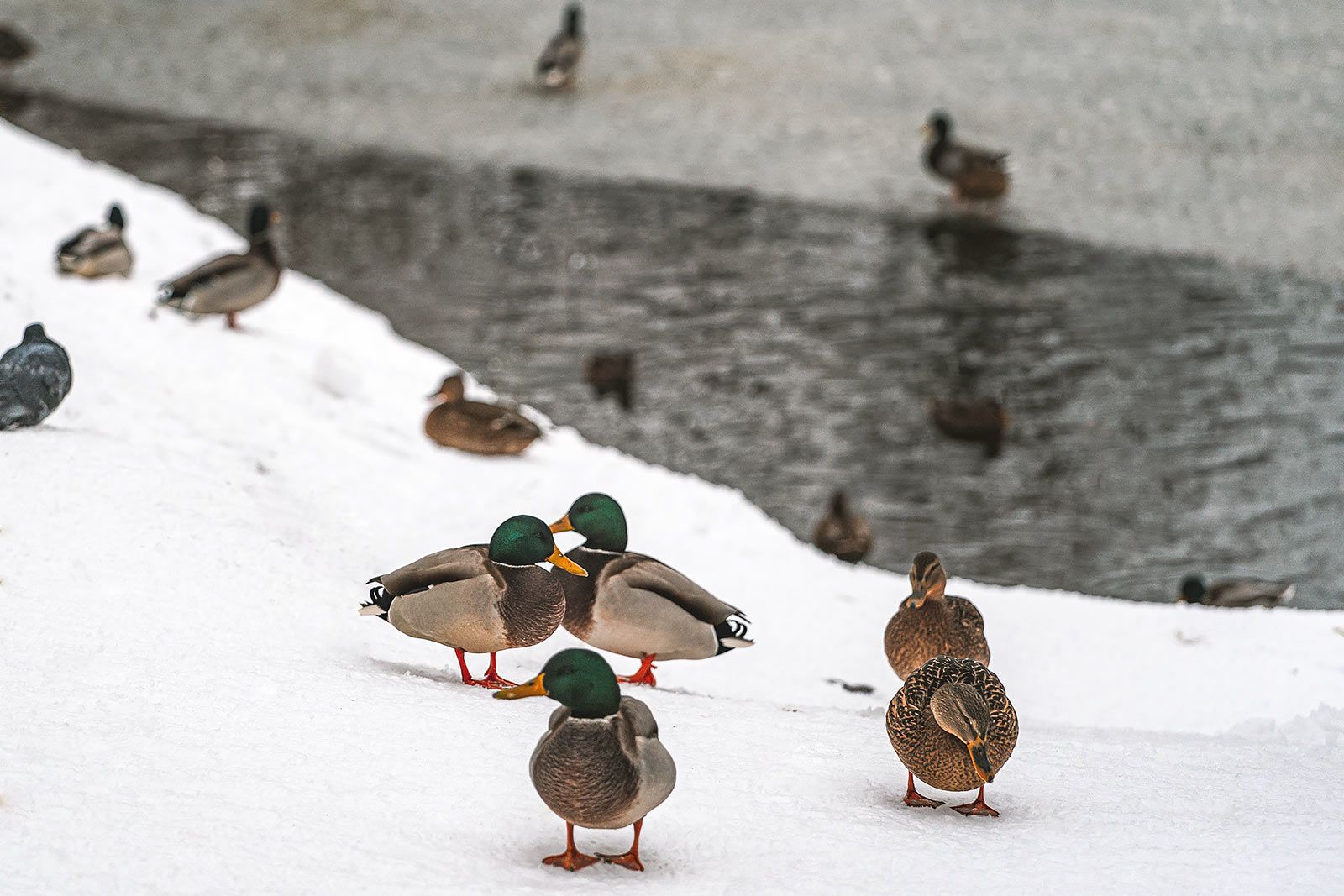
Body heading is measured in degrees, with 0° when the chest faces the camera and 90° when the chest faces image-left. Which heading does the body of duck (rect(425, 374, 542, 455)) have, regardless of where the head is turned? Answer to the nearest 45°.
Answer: approximately 90°

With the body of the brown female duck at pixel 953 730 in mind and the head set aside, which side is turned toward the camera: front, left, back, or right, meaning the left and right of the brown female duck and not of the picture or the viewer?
front

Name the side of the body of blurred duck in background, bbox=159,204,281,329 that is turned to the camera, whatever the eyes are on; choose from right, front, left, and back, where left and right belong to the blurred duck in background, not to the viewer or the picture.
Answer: right

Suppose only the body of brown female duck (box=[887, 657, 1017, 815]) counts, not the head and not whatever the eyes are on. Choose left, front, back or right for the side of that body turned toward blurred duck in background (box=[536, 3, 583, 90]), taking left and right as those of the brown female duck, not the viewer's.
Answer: back

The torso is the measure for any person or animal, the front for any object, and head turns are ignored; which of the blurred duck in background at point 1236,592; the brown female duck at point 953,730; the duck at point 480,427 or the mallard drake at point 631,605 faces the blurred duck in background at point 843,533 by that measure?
the blurred duck in background at point 1236,592

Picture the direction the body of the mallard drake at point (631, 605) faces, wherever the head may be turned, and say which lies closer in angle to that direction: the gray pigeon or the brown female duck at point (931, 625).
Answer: the gray pigeon

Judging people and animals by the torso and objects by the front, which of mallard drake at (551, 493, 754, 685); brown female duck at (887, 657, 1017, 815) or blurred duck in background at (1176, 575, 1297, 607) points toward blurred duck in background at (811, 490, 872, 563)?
blurred duck in background at (1176, 575, 1297, 607)

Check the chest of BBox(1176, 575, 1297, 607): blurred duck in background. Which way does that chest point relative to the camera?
to the viewer's left

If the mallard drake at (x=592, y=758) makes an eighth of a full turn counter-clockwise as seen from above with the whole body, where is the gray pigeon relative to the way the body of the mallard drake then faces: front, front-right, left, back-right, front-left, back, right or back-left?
back-right

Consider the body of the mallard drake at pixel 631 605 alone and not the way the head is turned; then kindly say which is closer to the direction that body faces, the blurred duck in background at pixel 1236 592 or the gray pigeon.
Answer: the gray pigeon

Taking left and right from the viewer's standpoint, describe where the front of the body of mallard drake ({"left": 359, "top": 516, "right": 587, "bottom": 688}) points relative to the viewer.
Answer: facing to the right of the viewer

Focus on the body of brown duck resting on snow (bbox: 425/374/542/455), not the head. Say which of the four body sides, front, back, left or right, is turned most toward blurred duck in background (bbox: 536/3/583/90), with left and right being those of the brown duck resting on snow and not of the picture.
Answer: right

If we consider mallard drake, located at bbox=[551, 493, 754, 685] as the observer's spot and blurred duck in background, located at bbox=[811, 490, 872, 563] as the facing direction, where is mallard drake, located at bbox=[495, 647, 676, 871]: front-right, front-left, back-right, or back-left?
back-right

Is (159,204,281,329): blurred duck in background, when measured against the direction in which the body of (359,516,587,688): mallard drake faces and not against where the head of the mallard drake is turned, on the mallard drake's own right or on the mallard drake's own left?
on the mallard drake's own left

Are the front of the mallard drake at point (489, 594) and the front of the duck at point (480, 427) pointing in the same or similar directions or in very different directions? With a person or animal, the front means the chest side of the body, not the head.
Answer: very different directions

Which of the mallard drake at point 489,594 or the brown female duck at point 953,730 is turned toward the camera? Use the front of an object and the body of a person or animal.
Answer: the brown female duck
